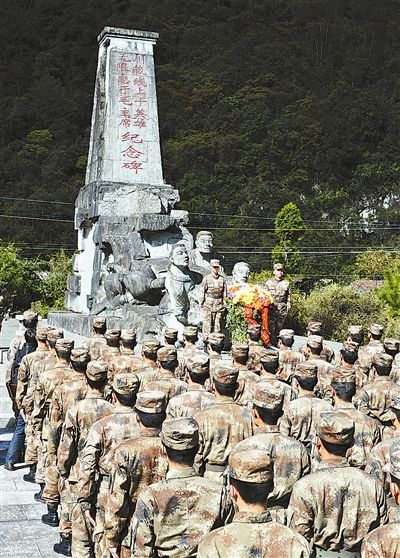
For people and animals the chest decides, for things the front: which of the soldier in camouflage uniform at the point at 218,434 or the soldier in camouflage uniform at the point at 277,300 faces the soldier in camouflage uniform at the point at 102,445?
the soldier in camouflage uniform at the point at 277,300

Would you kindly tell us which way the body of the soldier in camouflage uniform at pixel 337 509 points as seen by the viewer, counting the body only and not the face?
away from the camera

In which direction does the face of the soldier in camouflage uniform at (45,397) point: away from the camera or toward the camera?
away from the camera

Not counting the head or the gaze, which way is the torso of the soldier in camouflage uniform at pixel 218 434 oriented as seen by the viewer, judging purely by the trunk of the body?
away from the camera

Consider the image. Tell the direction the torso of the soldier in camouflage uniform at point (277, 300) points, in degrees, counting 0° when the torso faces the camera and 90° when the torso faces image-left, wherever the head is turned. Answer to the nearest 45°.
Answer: approximately 0°

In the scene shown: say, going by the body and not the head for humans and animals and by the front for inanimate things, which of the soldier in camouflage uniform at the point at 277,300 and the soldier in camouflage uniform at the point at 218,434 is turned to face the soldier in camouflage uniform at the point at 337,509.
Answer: the soldier in camouflage uniform at the point at 277,300

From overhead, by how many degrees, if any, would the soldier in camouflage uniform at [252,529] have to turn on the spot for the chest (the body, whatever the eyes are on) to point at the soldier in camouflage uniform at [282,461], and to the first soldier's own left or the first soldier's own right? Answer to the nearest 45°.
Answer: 0° — they already face them

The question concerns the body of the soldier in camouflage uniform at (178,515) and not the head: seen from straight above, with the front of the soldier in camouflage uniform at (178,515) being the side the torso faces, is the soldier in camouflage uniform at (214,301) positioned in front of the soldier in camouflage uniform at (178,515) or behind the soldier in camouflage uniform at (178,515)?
in front

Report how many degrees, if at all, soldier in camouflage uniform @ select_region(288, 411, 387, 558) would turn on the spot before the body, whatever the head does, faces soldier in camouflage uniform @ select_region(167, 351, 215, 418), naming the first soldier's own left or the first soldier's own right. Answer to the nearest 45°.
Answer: approximately 45° to the first soldier's own left

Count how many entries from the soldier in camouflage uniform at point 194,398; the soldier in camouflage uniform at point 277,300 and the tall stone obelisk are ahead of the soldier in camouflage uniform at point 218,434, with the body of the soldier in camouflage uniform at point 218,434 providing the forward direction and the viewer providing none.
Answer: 3

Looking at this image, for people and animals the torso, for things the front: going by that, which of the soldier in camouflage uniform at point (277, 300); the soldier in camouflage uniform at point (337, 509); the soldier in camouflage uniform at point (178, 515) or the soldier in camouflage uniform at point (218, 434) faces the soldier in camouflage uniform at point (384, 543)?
the soldier in camouflage uniform at point (277, 300)

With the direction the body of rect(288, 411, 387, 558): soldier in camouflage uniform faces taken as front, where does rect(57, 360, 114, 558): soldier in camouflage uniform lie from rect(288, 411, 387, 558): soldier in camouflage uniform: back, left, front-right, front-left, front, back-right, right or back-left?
front-left

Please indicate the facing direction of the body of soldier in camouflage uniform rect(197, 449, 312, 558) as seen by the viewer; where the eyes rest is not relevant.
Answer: away from the camera

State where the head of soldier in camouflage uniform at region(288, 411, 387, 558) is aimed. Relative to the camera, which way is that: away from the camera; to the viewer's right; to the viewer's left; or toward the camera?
away from the camera

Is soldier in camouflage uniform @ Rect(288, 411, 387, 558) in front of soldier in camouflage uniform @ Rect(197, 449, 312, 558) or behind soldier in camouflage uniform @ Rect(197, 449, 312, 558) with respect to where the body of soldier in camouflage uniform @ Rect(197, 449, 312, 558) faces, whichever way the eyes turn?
in front

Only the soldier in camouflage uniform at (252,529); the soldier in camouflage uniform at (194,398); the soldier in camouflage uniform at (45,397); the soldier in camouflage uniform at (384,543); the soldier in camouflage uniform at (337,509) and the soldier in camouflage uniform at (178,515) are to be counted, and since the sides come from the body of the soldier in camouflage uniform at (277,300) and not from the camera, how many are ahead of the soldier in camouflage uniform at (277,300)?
6

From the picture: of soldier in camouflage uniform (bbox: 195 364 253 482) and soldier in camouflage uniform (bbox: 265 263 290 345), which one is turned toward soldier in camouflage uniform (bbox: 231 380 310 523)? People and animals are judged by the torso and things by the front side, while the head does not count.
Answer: soldier in camouflage uniform (bbox: 265 263 290 345)

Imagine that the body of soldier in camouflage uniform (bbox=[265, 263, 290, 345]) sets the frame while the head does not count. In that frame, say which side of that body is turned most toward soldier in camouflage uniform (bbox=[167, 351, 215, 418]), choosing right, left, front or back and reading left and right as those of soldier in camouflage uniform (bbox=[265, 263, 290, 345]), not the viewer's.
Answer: front

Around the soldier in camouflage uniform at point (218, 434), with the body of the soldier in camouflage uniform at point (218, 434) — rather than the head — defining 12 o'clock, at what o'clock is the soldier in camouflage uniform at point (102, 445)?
the soldier in camouflage uniform at point (102, 445) is roughly at 9 o'clock from the soldier in camouflage uniform at point (218, 434).

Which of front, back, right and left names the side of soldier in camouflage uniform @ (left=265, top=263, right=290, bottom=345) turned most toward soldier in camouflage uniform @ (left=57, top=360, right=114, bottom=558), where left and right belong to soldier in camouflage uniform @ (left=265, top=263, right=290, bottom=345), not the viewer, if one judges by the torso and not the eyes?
front

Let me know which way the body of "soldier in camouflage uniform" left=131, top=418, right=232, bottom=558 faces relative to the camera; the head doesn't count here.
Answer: away from the camera

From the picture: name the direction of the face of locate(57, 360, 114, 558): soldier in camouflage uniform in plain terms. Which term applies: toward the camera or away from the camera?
away from the camera
